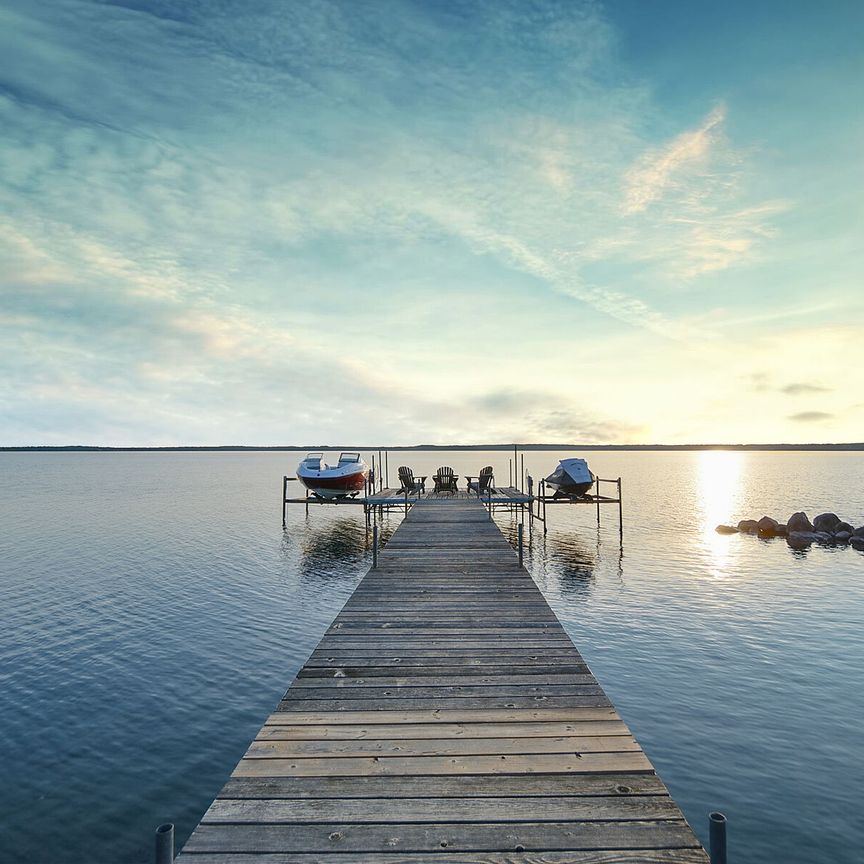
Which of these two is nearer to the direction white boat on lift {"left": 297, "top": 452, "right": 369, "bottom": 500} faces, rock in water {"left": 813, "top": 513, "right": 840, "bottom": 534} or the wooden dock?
the wooden dock

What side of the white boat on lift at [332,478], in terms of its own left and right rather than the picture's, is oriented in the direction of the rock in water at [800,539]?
left

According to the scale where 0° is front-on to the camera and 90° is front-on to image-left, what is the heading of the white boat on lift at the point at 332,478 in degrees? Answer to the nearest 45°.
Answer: approximately 0°

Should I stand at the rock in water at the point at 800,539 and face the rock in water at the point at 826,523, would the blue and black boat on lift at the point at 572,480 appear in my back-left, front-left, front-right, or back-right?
back-left

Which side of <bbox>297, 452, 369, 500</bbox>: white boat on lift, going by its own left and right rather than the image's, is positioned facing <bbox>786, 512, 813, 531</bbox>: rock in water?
left

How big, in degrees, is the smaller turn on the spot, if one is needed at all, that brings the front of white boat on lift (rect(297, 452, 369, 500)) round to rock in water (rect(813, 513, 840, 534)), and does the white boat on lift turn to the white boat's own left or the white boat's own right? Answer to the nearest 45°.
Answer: approximately 90° to the white boat's own left

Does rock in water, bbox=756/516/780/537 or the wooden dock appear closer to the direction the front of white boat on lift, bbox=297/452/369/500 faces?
the wooden dock

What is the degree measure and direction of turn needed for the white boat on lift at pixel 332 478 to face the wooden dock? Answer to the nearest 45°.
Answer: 0° — it already faces it

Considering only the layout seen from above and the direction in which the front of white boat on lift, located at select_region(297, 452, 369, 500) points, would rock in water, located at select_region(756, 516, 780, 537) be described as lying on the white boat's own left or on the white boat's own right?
on the white boat's own left
